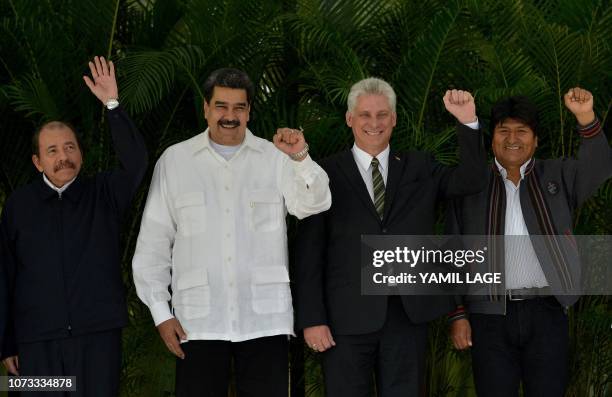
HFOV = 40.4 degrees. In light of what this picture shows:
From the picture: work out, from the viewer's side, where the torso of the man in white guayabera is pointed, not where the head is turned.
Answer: toward the camera

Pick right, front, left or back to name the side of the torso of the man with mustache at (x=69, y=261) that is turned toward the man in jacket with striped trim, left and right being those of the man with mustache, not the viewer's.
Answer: left

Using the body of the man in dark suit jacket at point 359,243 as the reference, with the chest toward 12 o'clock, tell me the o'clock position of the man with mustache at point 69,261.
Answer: The man with mustache is roughly at 3 o'clock from the man in dark suit jacket.

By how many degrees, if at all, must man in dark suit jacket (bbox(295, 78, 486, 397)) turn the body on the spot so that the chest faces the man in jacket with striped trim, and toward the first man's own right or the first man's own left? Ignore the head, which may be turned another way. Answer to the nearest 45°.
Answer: approximately 90° to the first man's own left

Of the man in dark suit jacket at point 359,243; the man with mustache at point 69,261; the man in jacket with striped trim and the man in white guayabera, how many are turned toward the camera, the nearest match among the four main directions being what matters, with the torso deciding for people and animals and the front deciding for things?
4

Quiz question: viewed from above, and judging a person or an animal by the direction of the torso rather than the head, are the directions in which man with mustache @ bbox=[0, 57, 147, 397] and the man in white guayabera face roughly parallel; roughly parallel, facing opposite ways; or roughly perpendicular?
roughly parallel

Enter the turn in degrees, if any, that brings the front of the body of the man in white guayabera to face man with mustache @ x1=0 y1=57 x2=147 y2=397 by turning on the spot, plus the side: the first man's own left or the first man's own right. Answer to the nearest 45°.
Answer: approximately 90° to the first man's own right

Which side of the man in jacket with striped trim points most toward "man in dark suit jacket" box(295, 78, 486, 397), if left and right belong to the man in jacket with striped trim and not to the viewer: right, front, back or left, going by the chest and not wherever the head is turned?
right

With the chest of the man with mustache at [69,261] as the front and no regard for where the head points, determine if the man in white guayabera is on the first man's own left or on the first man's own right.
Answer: on the first man's own left

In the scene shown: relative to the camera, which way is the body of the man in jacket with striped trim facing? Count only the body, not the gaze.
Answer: toward the camera

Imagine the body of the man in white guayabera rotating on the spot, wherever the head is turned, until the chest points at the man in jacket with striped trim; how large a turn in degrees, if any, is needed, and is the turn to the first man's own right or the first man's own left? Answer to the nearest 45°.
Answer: approximately 90° to the first man's own left

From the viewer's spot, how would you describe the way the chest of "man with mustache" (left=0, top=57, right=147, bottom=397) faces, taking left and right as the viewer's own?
facing the viewer
